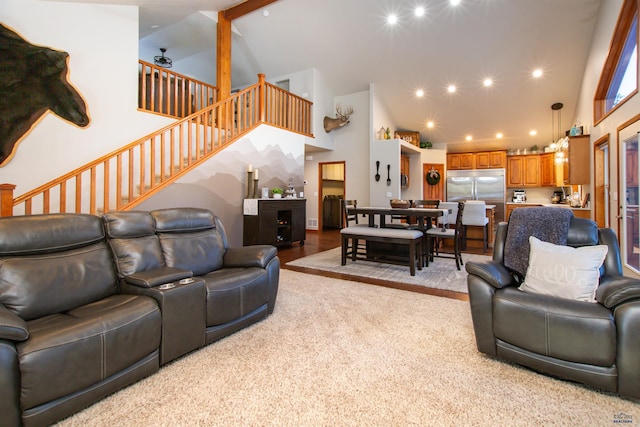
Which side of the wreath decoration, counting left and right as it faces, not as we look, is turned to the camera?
front

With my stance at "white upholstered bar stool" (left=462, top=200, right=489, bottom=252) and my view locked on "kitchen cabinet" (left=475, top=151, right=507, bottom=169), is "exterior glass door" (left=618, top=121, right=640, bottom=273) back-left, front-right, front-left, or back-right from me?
back-right

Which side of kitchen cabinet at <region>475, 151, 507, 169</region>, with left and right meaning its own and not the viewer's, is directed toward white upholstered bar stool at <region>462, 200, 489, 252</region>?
front

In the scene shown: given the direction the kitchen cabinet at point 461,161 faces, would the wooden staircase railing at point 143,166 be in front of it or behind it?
in front

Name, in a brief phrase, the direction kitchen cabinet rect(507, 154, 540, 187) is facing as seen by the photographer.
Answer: facing the viewer

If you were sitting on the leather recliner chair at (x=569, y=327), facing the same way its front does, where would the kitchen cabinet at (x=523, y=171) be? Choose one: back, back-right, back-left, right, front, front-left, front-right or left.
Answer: back-right

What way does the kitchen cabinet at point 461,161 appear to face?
toward the camera

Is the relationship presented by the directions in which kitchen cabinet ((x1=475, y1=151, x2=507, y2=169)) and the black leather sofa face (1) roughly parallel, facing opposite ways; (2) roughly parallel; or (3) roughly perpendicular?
roughly perpendicular

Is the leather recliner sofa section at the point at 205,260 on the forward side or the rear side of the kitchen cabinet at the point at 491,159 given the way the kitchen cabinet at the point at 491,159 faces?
on the forward side
